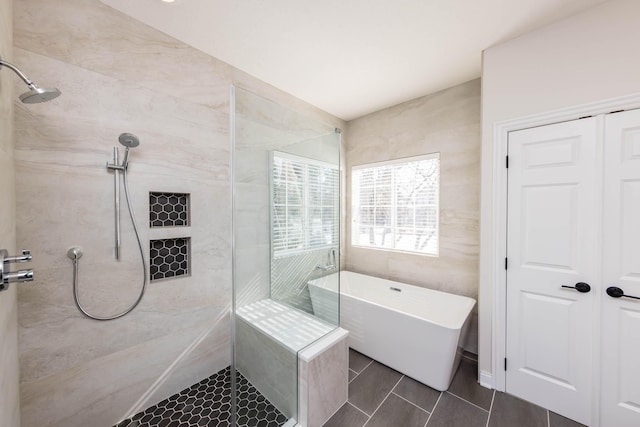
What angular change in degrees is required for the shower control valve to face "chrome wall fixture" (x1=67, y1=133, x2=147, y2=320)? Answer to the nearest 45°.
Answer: approximately 45° to its left

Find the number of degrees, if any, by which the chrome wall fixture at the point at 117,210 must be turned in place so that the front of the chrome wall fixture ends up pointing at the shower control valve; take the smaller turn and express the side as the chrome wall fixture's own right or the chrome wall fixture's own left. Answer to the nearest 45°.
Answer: approximately 45° to the chrome wall fixture's own right

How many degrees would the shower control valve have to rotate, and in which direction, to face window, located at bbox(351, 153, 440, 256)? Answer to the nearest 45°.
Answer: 0° — it already faces it

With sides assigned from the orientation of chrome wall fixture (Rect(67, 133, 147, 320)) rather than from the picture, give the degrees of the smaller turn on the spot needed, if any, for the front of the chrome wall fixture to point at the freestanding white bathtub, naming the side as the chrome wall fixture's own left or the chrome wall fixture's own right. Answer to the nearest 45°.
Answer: approximately 45° to the chrome wall fixture's own left

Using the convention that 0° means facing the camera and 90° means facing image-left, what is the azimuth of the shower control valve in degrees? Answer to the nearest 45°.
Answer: approximately 270°

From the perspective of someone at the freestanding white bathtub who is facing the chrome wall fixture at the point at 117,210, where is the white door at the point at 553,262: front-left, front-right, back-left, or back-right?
back-left
